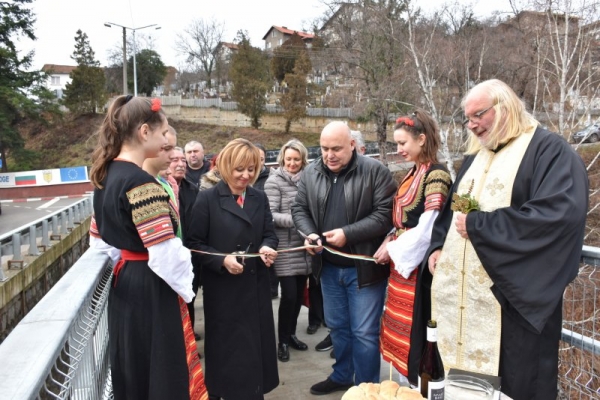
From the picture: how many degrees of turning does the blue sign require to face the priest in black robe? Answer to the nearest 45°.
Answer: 0° — it already faces them

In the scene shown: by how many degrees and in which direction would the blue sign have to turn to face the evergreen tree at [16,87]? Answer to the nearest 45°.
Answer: approximately 135° to its right

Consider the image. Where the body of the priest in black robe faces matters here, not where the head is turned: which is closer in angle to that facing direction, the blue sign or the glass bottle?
the glass bottle

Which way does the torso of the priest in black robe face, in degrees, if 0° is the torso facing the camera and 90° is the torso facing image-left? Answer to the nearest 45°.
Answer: approximately 45°

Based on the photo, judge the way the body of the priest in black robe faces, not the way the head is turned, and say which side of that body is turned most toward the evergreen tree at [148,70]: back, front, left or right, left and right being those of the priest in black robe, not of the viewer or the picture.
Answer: right

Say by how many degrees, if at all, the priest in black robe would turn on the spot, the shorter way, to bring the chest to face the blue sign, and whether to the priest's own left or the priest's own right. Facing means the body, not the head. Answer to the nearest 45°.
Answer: approximately 90° to the priest's own right

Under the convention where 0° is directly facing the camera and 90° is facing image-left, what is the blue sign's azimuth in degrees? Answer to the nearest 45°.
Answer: approximately 0°

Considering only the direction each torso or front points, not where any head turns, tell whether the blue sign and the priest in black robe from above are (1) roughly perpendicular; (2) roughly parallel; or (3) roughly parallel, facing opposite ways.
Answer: roughly perpendicular

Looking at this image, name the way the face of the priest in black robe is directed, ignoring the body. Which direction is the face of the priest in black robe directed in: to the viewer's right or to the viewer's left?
to the viewer's left

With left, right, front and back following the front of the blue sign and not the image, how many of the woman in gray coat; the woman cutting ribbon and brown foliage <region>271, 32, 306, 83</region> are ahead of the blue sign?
2

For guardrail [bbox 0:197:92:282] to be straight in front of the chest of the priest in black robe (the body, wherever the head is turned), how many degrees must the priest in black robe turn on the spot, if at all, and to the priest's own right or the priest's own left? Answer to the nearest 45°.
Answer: approximately 90° to the priest's own right

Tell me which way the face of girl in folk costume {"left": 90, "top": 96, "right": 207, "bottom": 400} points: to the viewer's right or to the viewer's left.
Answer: to the viewer's right
